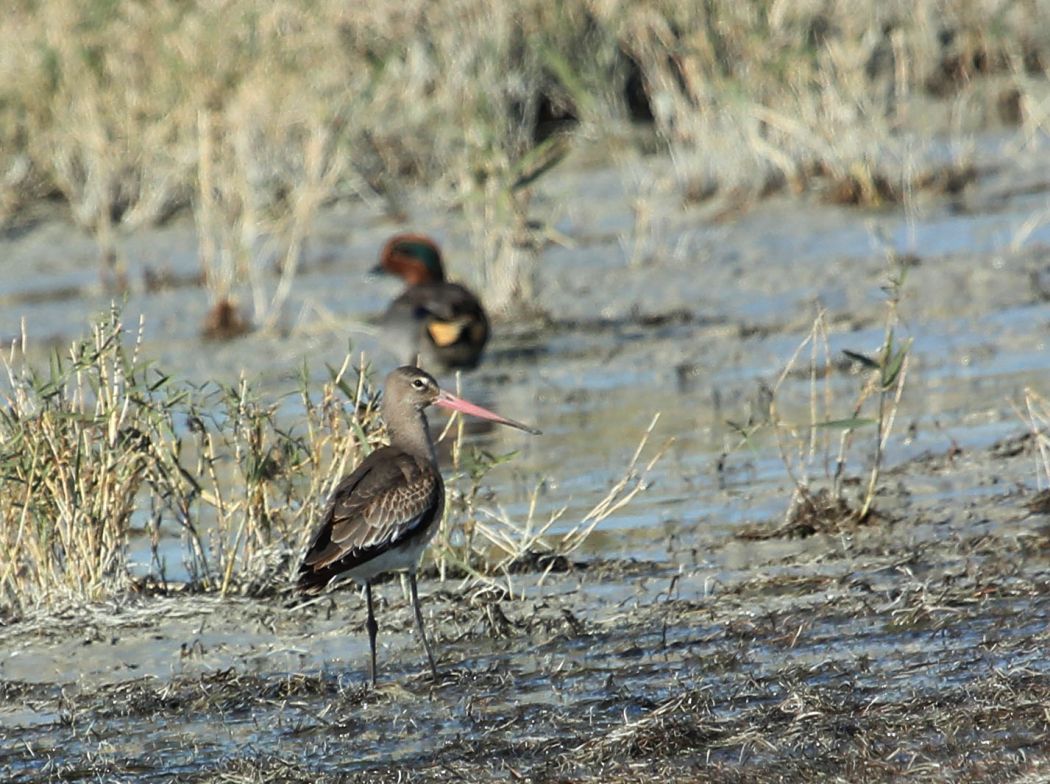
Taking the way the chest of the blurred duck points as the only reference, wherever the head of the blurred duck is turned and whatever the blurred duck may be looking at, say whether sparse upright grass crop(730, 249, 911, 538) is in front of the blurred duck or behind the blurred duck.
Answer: behind

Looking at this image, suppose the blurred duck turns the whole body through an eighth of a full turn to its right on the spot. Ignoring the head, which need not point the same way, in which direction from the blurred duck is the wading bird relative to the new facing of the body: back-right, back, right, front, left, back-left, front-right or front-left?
back

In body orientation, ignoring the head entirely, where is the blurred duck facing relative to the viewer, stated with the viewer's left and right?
facing away from the viewer and to the left of the viewer
